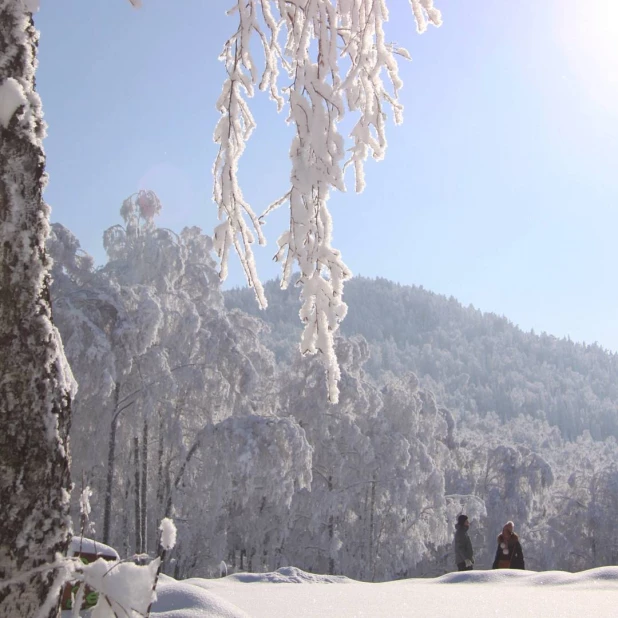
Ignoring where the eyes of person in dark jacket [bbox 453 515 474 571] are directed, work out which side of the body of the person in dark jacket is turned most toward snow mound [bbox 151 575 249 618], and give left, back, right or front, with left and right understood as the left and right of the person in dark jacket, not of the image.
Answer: right

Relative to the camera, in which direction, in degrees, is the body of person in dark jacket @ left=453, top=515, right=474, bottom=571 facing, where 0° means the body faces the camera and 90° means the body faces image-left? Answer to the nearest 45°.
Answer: approximately 270°

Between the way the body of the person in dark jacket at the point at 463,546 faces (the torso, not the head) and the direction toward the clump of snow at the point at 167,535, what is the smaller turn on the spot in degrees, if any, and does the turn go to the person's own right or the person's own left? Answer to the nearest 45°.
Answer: approximately 90° to the person's own right
